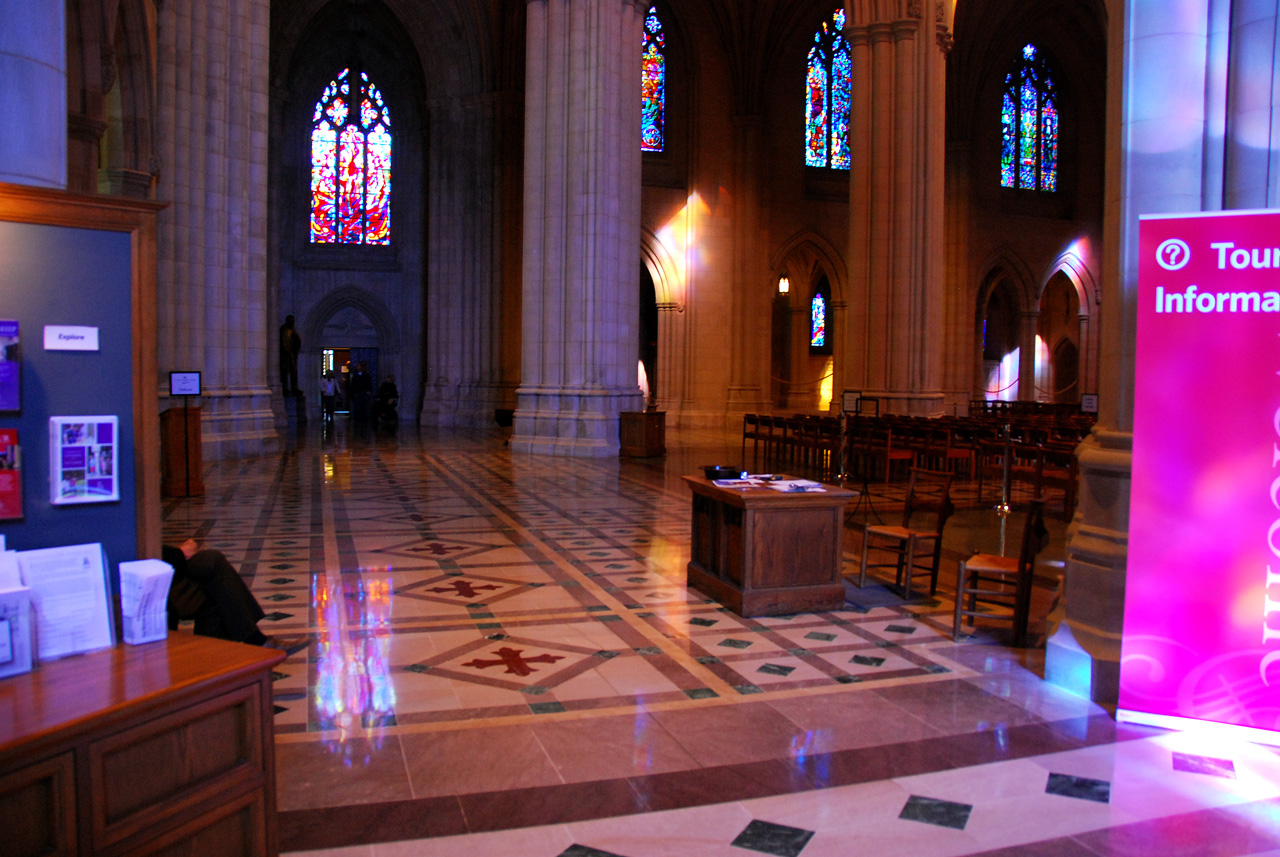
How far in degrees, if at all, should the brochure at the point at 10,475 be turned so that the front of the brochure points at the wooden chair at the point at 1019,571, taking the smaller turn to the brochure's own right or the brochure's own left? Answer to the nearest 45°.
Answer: approximately 90° to the brochure's own left

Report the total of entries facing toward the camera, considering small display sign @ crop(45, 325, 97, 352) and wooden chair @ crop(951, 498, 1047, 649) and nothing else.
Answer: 1

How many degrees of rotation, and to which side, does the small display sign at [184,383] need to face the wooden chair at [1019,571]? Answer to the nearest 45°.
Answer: approximately 45° to its left

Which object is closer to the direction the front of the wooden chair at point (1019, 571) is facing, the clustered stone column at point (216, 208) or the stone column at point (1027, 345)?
the clustered stone column

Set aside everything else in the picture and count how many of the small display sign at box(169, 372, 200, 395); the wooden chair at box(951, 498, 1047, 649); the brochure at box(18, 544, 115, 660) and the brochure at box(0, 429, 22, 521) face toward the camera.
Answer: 3

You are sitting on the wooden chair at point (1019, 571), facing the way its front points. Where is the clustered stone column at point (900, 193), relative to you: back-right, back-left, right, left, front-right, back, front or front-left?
right

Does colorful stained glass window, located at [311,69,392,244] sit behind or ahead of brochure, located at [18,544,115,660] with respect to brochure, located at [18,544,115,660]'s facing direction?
behind

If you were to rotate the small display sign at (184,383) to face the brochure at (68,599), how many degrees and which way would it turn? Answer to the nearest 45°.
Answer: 0° — it already faces it

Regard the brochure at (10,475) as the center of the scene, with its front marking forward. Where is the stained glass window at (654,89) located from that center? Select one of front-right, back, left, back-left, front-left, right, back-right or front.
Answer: back-left
